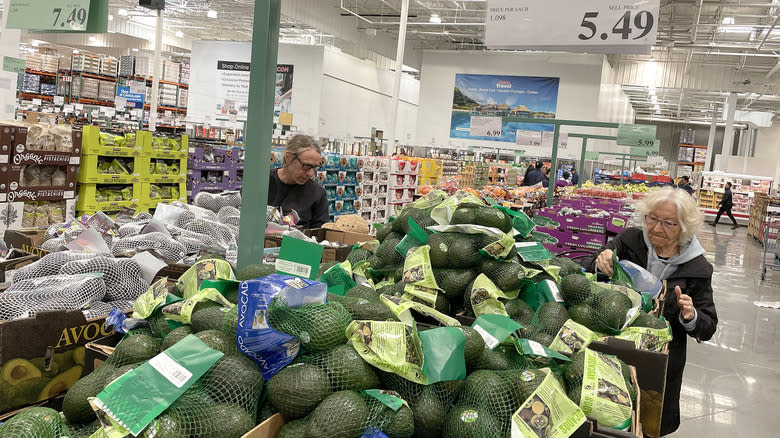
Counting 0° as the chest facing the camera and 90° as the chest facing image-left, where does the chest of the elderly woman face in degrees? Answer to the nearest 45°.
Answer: approximately 45°

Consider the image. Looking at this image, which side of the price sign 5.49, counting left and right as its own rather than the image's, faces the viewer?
front

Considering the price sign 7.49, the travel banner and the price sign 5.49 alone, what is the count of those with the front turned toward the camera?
3

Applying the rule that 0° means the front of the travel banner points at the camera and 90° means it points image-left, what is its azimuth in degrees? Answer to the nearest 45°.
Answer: approximately 0°

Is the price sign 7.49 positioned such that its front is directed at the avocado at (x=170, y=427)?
yes

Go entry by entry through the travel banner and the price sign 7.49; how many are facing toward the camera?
2

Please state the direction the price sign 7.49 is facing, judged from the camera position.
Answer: facing the viewer

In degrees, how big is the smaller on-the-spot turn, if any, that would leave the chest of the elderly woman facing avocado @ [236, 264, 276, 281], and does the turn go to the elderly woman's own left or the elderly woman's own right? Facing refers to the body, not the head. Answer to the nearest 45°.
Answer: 0° — they already face it

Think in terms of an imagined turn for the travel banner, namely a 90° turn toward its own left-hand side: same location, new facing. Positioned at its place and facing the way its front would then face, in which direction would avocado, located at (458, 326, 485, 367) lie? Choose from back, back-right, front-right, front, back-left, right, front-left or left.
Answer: right

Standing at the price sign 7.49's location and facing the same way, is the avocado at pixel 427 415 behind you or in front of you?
in front

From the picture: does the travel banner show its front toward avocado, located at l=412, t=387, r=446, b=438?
yes

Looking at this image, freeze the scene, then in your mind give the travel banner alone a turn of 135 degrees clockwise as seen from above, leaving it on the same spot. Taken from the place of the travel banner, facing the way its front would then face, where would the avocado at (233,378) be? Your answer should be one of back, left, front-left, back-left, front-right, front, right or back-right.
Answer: back-left

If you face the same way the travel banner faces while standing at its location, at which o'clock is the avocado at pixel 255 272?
The avocado is roughly at 12 o'clock from the travel banner.

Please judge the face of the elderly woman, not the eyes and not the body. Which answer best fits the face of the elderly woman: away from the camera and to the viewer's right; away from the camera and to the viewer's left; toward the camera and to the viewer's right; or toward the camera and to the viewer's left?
toward the camera and to the viewer's left

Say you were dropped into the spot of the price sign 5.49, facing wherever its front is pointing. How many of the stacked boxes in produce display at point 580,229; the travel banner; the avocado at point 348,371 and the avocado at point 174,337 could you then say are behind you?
2

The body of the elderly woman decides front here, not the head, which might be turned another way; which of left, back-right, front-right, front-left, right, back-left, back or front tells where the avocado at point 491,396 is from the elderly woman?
front-left

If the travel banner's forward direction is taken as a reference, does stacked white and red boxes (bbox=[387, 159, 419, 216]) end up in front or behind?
in front

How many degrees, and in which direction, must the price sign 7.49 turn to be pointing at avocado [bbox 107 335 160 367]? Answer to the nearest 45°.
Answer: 0° — it already faces it

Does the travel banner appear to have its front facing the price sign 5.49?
yes

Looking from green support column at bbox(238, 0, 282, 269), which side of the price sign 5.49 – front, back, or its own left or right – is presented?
right
